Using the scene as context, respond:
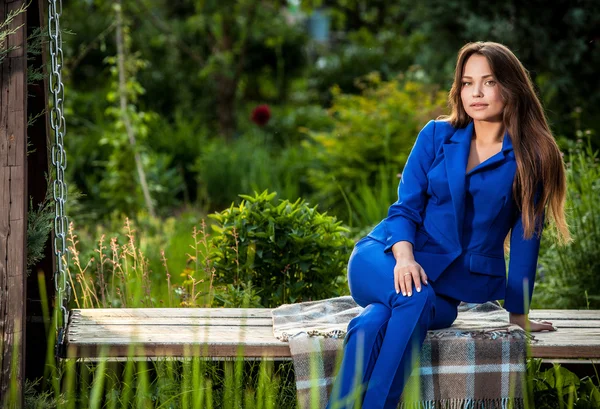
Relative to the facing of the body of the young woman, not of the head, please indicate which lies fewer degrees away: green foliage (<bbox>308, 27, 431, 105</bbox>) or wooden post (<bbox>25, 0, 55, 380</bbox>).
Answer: the wooden post

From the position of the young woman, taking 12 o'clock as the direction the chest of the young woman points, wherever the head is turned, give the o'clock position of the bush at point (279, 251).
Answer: The bush is roughly at 3 o'clock from the young woman.

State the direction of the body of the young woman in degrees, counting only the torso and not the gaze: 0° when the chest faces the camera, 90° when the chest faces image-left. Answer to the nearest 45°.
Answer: approximately 45°

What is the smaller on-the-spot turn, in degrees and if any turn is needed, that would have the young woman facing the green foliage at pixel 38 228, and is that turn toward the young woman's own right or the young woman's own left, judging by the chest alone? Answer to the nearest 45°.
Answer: approximately 45° to the young woman's own right

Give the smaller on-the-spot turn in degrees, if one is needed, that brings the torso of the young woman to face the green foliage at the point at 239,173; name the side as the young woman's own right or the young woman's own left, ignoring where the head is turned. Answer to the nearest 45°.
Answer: approximately 90° to the young woman's own right

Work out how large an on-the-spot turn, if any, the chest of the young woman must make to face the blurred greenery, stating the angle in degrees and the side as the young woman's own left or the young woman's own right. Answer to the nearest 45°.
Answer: approximately 135° to the young woman's own right

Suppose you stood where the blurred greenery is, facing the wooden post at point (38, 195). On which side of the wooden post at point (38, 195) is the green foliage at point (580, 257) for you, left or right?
left

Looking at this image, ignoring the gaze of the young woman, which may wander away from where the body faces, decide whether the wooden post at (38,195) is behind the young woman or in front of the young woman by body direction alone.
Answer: in front

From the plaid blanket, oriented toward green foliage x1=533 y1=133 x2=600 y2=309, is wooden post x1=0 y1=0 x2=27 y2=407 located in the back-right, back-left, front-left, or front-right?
back-left

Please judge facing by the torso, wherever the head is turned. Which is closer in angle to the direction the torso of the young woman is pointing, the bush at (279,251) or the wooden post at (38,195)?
the wooden post
